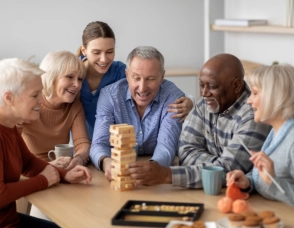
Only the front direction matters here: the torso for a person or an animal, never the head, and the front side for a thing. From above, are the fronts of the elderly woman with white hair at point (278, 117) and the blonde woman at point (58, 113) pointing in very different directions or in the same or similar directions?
very different directions

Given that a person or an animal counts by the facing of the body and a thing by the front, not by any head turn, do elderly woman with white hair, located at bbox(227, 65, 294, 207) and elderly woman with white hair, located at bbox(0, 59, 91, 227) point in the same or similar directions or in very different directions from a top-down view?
very different directions

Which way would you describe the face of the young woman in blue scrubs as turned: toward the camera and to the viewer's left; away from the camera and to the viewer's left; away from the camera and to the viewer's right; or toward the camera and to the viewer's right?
toward the camera and to the viewer's right

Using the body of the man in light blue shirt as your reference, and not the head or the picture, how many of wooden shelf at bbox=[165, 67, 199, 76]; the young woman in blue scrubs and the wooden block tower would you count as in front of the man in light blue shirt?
1

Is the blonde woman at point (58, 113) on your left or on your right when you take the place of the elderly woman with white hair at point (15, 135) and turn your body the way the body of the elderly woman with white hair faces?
on your left

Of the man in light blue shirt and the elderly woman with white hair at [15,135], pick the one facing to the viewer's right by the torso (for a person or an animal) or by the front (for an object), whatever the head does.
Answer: the elderly woman with white hair

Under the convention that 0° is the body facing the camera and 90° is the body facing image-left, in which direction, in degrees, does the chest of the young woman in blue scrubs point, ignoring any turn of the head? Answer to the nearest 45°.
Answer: approximately 315°

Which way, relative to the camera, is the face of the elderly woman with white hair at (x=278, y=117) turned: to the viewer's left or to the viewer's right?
to the viewer's left

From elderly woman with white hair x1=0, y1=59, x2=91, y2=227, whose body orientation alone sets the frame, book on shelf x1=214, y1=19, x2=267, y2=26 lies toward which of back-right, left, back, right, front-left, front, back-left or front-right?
front-left

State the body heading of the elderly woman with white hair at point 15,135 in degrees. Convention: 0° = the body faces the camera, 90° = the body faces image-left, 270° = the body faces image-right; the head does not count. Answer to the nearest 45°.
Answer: approximately 270°

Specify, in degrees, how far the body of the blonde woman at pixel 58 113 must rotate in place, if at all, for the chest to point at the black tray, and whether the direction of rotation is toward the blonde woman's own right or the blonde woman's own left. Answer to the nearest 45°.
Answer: approximately 45° to the blonde woman's own right

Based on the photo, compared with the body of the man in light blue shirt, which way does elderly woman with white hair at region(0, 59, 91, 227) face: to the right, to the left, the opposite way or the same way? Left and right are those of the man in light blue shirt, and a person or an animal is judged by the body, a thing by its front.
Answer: to the left

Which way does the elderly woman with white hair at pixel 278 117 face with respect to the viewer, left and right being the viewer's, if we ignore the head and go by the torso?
facing to the left of the viewer
